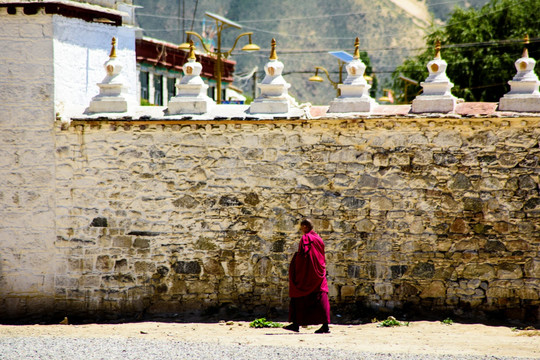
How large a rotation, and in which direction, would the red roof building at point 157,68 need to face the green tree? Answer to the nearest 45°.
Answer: approximately 45° to its left

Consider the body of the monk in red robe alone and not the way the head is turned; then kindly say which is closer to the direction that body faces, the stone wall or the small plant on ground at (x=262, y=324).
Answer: the small plant on ground

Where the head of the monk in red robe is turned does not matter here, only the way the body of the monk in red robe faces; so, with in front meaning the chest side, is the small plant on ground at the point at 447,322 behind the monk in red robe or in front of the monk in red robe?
behind

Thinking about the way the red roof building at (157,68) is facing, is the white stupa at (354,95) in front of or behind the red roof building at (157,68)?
in front

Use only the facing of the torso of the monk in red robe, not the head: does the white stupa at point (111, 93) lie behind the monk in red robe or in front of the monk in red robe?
in front

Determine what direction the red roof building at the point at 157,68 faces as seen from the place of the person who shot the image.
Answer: facing the viewer and to the right of the viewer

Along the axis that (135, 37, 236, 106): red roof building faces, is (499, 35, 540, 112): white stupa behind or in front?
in front

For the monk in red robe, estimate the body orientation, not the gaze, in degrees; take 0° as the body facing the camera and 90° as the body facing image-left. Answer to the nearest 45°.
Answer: approximately 90°

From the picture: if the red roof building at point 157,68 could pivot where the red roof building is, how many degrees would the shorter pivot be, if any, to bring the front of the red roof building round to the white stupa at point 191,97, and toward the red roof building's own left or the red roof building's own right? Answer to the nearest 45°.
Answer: approximately 45° to the red roof building's own right

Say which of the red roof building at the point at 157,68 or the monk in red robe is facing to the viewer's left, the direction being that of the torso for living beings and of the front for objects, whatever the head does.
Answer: the monk in red robe

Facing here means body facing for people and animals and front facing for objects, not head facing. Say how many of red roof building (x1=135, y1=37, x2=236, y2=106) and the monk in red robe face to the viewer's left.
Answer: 1
